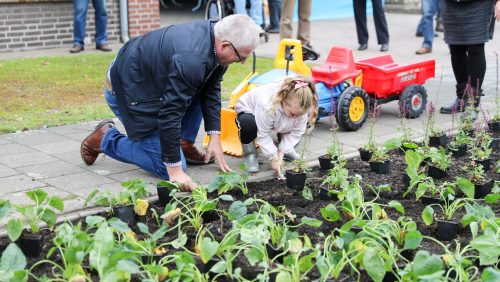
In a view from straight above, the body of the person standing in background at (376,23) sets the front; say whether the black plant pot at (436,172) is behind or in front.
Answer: in front

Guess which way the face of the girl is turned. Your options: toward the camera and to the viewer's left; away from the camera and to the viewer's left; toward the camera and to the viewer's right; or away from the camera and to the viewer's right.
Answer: toward the camera and to the viewer's right

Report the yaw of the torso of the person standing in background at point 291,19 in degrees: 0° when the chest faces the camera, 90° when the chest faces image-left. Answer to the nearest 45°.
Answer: approximately 315°

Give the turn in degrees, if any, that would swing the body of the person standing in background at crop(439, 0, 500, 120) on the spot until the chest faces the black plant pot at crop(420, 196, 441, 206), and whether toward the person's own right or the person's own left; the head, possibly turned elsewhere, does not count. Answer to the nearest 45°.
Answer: approximately 45° to the person's own left

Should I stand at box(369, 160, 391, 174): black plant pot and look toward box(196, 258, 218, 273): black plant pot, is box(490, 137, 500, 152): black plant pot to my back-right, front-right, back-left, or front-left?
back-left

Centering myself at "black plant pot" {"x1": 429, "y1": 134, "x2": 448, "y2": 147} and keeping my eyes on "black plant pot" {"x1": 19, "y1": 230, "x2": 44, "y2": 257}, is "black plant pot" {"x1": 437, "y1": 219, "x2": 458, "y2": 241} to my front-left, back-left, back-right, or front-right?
front-left

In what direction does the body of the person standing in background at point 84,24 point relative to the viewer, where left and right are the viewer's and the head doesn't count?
facing the viewer

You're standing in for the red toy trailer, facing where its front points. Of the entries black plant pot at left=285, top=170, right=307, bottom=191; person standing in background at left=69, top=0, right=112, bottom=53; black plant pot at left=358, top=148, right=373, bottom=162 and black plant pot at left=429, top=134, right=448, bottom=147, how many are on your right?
1

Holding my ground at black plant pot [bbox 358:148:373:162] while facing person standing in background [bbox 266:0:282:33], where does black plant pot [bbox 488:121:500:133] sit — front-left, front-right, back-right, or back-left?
front-right

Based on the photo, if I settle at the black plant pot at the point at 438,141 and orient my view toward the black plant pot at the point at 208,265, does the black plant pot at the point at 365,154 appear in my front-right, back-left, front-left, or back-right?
front-right

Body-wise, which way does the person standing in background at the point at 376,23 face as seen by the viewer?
toward the camera

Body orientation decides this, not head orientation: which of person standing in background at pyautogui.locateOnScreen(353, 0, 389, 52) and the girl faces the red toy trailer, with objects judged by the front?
the person standing in background

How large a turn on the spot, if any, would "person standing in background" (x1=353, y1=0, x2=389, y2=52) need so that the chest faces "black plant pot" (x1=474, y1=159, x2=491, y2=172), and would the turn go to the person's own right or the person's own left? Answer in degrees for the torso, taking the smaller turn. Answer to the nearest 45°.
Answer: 0° — they already face it

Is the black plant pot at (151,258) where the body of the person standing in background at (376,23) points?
yes

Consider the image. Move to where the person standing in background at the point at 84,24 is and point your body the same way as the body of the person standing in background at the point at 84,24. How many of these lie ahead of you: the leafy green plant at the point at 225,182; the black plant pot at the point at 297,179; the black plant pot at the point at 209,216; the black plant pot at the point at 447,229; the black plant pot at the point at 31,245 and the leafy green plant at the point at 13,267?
6

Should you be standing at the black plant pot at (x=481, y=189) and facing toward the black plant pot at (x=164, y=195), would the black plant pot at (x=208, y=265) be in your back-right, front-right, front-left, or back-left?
front-left

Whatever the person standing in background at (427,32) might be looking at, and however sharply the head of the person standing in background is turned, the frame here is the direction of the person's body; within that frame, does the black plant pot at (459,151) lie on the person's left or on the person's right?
on the person's left

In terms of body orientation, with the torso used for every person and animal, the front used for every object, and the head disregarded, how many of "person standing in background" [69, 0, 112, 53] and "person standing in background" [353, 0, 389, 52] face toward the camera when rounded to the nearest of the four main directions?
2
